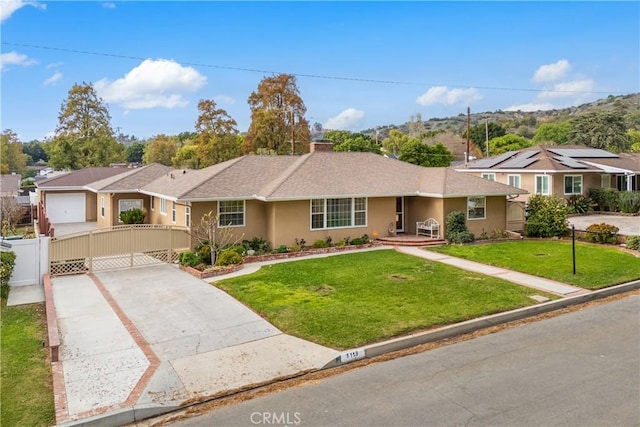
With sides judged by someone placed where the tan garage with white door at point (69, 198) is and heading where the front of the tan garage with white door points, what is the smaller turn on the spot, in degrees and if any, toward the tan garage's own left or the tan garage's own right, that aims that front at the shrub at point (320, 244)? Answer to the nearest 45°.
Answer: approximately 45° to the tan garage's own left

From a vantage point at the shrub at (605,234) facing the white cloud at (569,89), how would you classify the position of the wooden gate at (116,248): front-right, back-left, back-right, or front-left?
back-left

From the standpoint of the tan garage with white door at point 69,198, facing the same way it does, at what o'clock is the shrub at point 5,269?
The shrub is roughly at 12 o'clock from the tan garage with white door.

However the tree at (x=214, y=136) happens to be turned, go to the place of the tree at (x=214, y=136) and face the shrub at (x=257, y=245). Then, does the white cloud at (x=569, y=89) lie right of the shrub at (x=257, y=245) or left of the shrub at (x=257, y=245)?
left

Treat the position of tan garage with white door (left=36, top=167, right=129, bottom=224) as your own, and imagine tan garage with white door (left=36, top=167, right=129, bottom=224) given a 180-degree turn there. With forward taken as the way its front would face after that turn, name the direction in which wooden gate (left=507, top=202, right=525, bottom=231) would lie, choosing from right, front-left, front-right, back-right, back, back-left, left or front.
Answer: back-right

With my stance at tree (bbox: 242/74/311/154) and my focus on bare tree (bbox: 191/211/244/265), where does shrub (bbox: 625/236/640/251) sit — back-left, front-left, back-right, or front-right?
front-left

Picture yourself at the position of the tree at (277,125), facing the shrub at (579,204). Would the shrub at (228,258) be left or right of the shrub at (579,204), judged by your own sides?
right

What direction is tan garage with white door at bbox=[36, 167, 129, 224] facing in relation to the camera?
toward the camera

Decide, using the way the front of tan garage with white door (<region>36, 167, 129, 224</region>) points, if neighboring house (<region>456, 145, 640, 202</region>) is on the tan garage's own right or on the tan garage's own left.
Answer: on the tan garage's own left

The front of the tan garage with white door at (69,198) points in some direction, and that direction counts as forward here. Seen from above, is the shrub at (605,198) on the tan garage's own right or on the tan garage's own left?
on the tan garage's own left

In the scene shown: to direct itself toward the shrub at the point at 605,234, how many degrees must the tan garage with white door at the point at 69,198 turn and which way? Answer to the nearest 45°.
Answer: approximately 45° to its left

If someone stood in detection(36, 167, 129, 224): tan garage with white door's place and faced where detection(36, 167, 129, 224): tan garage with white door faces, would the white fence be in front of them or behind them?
in front
